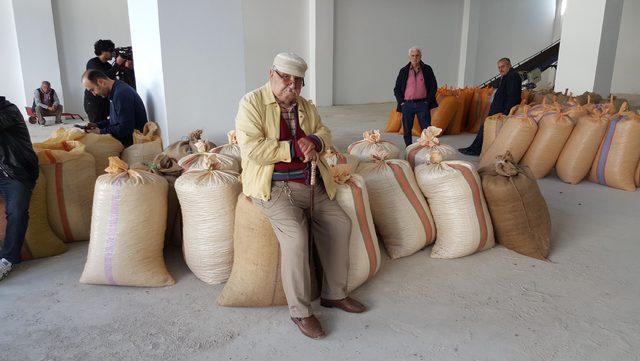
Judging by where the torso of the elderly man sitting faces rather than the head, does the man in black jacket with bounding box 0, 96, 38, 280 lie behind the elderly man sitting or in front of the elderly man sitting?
behind

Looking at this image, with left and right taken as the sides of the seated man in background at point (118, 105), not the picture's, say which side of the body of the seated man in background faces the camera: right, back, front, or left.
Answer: left

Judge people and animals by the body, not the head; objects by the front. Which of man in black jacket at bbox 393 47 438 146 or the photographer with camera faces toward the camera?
the man in black jacket

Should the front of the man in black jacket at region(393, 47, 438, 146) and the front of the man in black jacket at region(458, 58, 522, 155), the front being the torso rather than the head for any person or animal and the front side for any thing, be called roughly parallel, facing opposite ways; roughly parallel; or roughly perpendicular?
roughly perpendicular

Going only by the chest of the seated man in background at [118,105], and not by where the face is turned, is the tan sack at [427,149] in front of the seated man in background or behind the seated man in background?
behind

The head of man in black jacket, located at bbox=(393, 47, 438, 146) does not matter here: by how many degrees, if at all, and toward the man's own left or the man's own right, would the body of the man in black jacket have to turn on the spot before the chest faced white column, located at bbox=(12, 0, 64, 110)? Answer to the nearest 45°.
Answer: approximately 90° to the man's own right

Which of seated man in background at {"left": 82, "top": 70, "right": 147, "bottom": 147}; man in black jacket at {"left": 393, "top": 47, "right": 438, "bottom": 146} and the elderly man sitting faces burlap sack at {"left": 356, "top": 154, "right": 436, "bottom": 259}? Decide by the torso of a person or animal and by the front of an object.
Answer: the man in black jacket

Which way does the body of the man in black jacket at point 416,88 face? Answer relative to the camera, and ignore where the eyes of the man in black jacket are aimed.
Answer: toward the camera

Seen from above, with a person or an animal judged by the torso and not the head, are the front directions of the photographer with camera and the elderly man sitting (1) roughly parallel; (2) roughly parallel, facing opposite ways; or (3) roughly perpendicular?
roughly perpendicular

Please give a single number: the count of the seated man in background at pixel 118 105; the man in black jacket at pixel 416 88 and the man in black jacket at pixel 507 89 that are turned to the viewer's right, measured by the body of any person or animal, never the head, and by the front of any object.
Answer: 0

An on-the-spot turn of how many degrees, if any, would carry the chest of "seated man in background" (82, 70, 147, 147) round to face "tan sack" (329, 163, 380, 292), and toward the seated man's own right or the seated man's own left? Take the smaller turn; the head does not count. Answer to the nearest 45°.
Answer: approximately 135° to the seated man's own left
